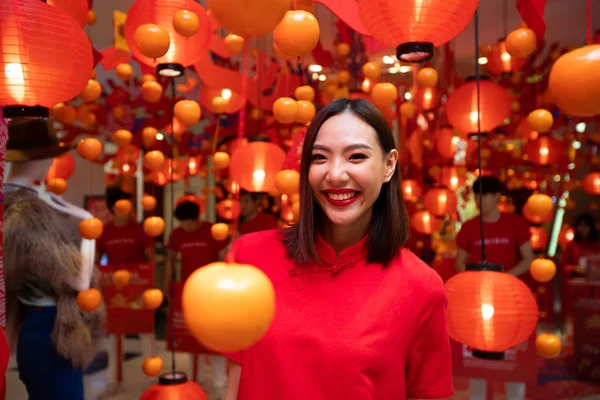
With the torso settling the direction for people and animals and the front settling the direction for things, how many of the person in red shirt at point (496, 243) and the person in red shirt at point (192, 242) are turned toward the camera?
2

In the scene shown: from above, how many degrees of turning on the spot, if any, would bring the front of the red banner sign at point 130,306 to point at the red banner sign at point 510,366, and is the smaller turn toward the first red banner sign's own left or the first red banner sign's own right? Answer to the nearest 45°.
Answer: approximately 45° to the first red banner sign's own left

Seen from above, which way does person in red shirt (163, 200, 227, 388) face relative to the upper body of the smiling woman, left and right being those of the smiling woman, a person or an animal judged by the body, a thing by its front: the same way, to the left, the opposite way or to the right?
the same way

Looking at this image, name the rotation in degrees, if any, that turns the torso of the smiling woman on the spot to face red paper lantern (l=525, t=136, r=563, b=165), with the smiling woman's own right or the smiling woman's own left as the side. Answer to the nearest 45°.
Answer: approximately 135° to the smiling woman's own left

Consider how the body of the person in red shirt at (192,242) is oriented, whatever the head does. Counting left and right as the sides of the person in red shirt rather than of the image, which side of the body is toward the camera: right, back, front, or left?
front

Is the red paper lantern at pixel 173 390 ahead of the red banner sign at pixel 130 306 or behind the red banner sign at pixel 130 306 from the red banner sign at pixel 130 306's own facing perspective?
ahead

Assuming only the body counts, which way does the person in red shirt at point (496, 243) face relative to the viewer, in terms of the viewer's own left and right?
facing the viewer

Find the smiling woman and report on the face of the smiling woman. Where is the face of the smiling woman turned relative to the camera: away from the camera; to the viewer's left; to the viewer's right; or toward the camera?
toward the camera

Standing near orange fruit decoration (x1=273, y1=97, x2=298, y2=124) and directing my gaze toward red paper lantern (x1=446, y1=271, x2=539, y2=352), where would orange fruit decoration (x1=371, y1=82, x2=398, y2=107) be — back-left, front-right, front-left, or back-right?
front-left

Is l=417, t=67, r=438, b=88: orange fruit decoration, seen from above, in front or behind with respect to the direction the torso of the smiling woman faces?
behind

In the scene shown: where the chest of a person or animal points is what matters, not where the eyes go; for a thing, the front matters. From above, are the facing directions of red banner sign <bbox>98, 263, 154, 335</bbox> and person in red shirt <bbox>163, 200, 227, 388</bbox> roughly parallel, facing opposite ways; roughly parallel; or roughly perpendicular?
roughly parallel

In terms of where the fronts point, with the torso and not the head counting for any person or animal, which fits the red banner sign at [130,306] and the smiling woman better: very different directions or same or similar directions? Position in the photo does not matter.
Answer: same or similar directions

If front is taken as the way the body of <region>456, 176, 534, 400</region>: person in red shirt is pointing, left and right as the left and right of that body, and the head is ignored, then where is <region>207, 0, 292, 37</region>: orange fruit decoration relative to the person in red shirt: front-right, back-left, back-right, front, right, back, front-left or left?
front

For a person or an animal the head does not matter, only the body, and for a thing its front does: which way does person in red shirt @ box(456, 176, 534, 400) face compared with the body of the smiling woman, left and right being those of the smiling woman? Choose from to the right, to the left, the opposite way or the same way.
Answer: the same way

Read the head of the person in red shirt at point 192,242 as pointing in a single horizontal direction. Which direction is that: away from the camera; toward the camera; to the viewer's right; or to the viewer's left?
toward the camera
